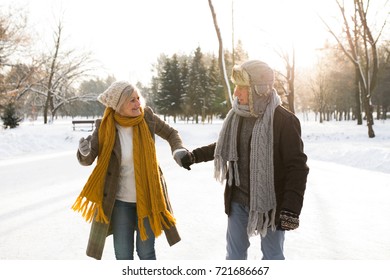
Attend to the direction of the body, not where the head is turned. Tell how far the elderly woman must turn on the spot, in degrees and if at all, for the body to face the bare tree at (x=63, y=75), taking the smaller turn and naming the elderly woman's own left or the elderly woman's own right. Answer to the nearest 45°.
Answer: approximately 180°

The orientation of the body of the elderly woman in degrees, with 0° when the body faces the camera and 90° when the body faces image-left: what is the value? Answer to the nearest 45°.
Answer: approximately 0°

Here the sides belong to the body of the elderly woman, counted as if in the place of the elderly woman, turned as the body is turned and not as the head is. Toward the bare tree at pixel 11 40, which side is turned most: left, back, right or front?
back

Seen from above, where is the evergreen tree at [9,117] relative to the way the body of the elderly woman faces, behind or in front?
behind
